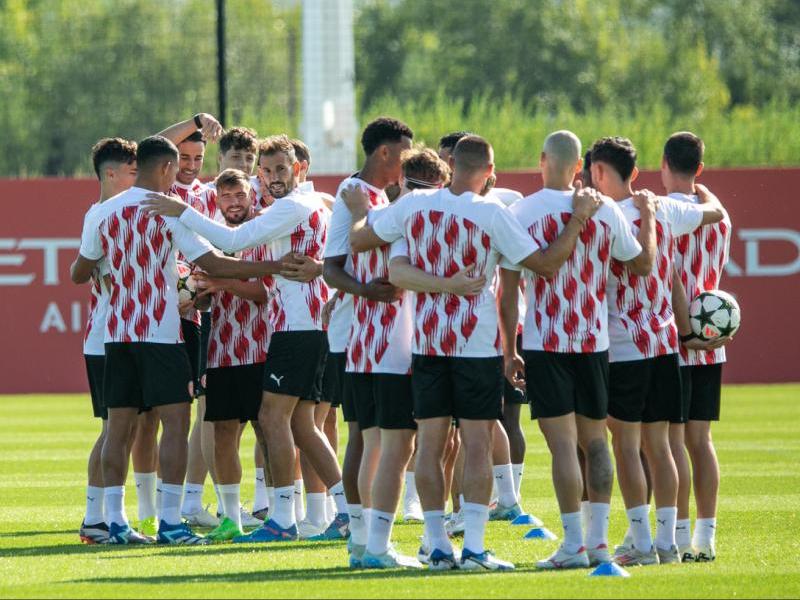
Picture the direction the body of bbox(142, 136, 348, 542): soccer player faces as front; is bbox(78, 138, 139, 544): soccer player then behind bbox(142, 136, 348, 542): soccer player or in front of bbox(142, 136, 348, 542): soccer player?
in front

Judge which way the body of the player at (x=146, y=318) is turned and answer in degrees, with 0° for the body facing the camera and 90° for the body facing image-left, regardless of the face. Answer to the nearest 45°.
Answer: approximately 225°

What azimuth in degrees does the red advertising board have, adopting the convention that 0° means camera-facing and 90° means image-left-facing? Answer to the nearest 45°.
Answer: approximately 0°

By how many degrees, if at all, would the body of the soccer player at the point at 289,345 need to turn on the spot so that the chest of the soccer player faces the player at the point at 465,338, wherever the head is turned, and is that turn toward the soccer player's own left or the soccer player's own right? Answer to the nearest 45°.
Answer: approximately 135° to the soccer player's own left

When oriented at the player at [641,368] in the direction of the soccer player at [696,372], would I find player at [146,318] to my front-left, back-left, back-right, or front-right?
back-left

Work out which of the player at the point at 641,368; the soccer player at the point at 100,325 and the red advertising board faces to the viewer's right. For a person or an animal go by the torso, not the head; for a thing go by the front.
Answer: the soccer player

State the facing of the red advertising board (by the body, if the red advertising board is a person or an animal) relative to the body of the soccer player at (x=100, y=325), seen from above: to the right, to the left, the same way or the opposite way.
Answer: to the right

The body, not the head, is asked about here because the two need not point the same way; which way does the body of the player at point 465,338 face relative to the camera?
away from the camera

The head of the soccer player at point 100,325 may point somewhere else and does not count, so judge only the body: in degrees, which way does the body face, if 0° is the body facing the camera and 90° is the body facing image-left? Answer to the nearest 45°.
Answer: approximately 270°

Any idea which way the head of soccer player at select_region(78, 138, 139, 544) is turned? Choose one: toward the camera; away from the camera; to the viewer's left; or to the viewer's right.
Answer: to the viewer's right

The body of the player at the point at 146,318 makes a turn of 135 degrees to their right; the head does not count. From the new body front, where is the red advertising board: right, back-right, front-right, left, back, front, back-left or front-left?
back

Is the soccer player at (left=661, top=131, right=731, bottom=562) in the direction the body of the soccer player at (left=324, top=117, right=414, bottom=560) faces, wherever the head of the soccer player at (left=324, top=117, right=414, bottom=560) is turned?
yes

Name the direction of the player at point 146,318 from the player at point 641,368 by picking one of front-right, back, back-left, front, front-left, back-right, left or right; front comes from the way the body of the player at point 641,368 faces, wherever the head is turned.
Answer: front-left

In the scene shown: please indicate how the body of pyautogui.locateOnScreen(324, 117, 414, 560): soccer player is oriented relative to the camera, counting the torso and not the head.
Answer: to the viewer's right

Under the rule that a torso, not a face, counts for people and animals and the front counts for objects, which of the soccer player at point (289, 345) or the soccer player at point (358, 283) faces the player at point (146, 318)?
the soccer player at point (289, 345)

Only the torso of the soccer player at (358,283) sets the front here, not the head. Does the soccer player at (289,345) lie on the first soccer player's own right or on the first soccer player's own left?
on the first soccer player's own left
